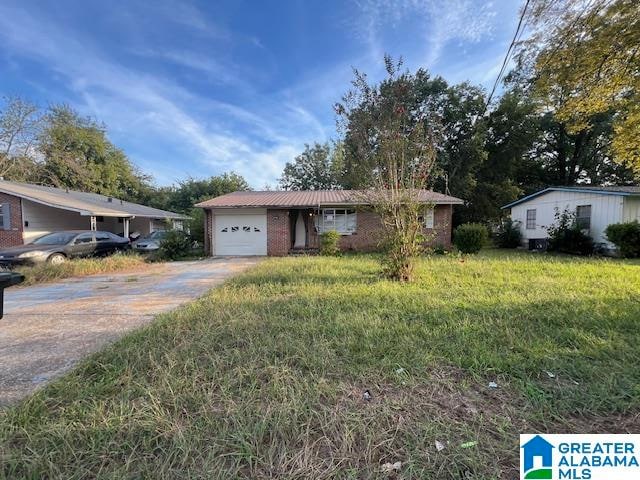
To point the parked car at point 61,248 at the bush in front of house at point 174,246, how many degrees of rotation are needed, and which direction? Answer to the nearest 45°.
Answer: approximately 135° to its left

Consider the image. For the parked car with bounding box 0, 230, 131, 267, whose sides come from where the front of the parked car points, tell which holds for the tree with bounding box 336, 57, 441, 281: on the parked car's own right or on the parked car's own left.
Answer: on the parked car's own left

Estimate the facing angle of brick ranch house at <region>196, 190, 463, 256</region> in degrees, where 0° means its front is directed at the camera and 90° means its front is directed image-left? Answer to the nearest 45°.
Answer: approximately 0°

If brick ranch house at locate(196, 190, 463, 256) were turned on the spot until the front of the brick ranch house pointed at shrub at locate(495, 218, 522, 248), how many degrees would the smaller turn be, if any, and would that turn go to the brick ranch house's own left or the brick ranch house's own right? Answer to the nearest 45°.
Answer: approximately 90° to the brick ranch house's own left

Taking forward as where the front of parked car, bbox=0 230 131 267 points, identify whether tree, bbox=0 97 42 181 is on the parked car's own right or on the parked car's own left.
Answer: on the parked car's own right

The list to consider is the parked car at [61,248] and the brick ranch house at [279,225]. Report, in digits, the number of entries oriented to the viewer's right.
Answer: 0

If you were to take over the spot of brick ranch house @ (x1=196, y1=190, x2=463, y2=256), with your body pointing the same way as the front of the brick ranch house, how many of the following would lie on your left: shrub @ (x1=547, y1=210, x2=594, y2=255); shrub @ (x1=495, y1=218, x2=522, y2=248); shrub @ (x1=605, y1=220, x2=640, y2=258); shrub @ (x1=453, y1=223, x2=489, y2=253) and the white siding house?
5

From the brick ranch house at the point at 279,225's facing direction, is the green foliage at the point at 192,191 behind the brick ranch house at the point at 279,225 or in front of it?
behind

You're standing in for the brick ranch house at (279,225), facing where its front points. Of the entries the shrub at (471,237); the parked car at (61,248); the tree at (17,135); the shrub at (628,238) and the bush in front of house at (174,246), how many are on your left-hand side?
2

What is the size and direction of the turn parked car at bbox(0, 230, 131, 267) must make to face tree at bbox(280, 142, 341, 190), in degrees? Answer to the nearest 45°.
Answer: approximately 180°
